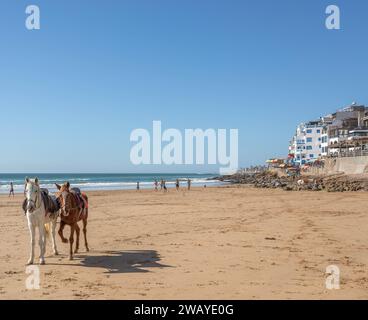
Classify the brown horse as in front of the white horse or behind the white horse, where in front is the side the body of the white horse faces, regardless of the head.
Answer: behind

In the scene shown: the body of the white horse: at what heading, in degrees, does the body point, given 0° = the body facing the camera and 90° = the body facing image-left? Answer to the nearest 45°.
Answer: approximately 45°

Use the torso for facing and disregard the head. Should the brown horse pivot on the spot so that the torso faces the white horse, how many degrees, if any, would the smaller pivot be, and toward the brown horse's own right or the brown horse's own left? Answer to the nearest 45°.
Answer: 0° — it already faces it

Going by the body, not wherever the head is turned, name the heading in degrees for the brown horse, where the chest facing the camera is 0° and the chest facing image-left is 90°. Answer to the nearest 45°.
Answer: approximately 45°
